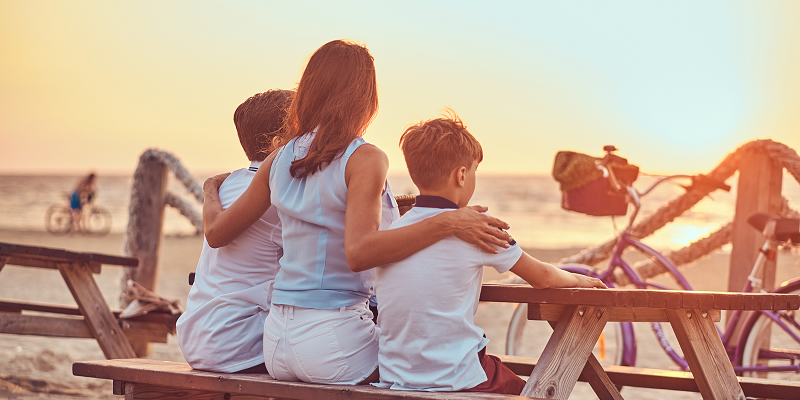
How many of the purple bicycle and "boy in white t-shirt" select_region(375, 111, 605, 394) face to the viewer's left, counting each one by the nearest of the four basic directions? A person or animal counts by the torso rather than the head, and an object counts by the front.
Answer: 1

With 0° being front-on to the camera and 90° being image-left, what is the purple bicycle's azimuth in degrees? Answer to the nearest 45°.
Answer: approximately 90°

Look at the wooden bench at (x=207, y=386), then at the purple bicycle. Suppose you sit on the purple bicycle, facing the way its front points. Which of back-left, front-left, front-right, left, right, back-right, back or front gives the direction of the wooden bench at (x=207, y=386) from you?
front-left

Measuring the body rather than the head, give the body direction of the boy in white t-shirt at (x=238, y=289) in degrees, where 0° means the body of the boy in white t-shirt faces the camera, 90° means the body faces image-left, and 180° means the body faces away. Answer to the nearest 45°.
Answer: approximately 225°

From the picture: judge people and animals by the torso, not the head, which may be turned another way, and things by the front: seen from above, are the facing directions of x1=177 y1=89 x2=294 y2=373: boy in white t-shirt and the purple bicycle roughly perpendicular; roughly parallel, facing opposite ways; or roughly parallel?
roughly perpendicular

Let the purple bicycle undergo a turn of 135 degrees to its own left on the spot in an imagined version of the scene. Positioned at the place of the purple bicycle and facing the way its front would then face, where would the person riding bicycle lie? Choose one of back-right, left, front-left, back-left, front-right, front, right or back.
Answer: back

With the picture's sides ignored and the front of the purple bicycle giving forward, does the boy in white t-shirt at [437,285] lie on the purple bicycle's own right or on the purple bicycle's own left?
on the purple bicycle's own left

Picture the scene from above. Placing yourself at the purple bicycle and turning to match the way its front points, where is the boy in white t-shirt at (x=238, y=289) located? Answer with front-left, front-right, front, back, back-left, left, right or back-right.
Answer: front-left

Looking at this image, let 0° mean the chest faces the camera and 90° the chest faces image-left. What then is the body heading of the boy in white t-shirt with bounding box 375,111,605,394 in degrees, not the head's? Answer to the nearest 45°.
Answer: approximately 225°

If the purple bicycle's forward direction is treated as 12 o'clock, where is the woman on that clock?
The woman is roughly at 10 o'clock from the purple bicycle.
